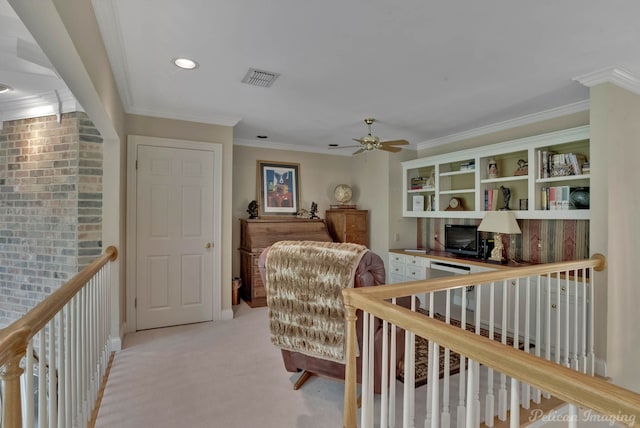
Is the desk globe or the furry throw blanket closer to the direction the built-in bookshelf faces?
the furry throw blanket

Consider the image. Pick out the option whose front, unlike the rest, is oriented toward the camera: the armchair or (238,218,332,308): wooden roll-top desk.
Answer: the wooden roll-top desk

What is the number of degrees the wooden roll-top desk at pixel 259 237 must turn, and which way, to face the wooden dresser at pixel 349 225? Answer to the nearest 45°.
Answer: approximately 90° to its left

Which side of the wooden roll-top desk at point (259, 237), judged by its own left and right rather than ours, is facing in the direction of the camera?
front

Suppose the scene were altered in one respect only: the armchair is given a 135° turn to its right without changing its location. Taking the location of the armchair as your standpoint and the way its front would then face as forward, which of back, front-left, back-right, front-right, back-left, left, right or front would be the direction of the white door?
back-right

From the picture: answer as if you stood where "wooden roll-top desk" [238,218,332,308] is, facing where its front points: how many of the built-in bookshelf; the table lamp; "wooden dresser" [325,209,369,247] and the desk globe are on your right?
0

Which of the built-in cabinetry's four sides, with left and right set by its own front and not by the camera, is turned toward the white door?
front

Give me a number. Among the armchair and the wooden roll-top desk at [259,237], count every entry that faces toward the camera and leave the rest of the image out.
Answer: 1

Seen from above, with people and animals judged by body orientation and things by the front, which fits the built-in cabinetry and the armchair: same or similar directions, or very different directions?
very different directions

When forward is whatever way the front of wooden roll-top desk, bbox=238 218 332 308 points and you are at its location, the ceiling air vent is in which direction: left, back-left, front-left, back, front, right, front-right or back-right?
front

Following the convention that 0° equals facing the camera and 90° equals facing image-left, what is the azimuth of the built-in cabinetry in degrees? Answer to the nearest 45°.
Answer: approximately 45°

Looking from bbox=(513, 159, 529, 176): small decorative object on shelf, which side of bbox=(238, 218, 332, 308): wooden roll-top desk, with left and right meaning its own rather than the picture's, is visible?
left

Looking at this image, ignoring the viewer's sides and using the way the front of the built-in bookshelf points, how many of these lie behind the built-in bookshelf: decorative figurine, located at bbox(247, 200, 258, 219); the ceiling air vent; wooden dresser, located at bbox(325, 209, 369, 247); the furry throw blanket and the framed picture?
0

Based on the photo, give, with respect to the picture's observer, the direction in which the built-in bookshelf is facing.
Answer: facing the viewer and to the left of the viewer

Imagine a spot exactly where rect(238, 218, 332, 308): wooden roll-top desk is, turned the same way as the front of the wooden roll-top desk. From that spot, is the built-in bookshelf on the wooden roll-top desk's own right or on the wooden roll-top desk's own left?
on the wooden roll-top desk's own left

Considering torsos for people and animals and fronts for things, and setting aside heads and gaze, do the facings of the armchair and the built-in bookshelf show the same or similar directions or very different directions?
very different directions

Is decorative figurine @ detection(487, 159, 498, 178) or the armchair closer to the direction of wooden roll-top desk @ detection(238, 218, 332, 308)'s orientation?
the armchair
